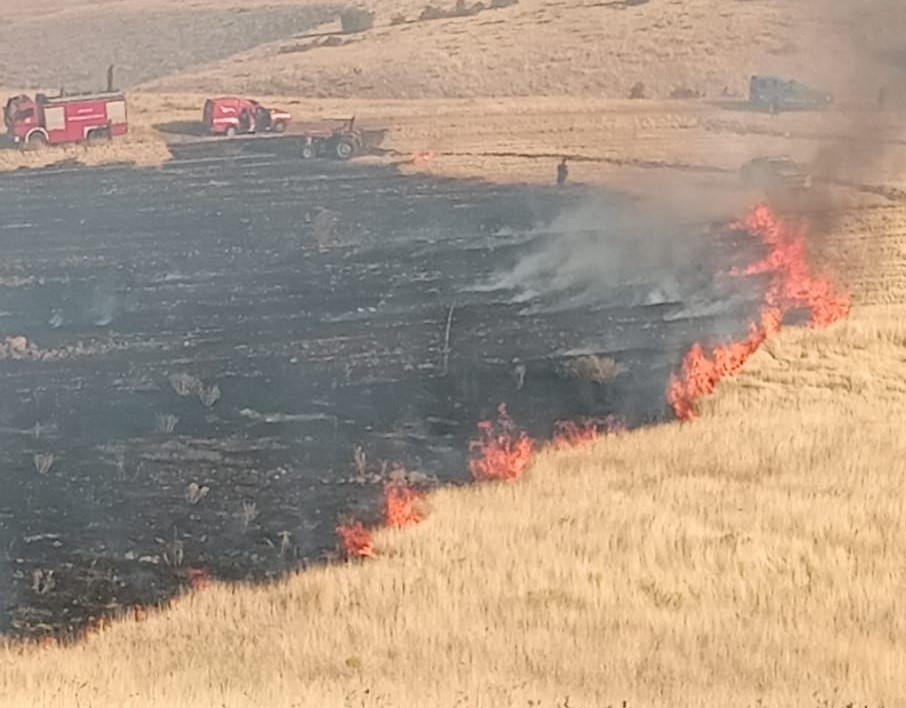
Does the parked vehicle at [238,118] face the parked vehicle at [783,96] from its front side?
yes

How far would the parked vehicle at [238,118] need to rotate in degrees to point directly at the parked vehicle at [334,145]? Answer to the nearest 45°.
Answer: approximately 45° to its right

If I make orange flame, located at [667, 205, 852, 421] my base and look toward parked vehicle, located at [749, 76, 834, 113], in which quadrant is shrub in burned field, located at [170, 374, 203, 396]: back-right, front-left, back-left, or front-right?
back-left

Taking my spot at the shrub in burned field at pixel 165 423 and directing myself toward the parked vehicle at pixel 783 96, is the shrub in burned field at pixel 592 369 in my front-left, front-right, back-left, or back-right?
front-right

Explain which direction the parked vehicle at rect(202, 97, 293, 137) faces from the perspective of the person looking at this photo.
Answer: facing to the right of the viewer

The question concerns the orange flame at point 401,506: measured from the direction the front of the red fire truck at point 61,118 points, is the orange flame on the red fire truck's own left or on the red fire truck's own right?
on the red fire truck's own left

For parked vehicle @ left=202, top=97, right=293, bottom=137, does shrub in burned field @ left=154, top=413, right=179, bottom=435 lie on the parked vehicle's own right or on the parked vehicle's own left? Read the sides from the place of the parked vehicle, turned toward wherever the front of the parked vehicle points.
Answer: on the parked vehicle's own right

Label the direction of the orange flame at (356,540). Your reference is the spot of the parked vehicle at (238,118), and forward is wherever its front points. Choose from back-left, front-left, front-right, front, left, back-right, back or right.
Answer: right

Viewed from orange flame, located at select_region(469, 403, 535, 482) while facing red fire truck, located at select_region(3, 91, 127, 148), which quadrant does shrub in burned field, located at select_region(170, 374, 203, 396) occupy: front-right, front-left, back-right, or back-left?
front-left

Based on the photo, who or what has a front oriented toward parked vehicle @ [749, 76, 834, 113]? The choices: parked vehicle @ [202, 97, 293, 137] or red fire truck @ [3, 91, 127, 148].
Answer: parked vehicle @ [202, 97, 293, 137]

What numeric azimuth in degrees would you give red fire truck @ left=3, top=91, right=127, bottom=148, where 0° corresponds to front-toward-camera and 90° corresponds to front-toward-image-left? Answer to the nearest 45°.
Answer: approximately 90°

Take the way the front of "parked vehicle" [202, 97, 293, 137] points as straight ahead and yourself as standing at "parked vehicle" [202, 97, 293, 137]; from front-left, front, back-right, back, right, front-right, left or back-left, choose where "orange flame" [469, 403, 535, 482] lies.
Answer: right

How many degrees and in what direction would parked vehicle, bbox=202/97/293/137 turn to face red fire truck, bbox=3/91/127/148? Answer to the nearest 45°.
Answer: approximately 180°
